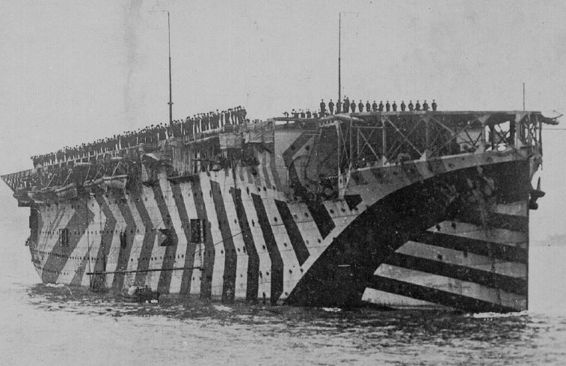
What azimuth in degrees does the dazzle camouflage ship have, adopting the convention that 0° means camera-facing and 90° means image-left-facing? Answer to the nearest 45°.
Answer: approximately 315°
